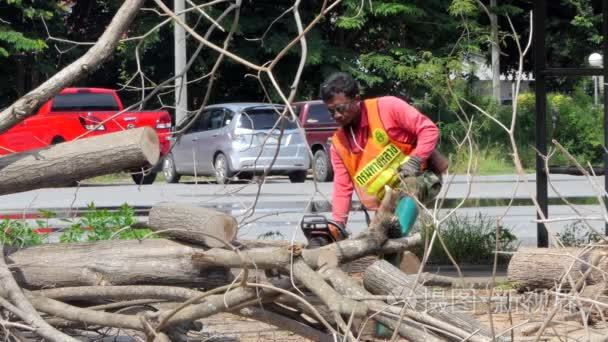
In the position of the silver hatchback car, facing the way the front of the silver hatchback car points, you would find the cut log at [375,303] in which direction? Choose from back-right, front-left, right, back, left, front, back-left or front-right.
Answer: back-left

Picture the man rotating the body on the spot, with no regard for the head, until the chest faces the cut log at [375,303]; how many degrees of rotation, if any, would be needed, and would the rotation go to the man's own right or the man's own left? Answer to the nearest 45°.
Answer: approximately 45° to the man's own left

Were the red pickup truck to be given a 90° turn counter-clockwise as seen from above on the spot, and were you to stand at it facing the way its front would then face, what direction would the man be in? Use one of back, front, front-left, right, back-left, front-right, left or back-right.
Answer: front-left

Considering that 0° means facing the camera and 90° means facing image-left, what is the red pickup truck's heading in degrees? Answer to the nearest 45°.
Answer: approximately 135°

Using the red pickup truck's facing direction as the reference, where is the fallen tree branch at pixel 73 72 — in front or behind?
behind

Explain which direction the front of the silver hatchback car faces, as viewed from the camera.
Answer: facing away from the viewer and to the left of the viewer

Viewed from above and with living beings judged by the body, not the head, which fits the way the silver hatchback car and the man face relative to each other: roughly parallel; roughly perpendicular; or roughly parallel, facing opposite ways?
roughly perpendicular

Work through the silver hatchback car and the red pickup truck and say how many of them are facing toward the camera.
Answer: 0

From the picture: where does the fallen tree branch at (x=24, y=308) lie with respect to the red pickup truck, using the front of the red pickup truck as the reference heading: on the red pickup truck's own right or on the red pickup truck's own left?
on the red pickup truck's own left

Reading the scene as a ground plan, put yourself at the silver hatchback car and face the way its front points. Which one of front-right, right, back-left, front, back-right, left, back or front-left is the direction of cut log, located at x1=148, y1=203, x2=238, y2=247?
back-left

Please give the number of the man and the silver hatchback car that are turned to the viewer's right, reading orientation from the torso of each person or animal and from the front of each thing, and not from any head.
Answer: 0

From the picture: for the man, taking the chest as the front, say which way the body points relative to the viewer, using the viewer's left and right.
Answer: facing the viewer and to the left of the viewer

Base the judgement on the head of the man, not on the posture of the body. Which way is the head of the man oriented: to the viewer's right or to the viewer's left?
to the viewer's left
